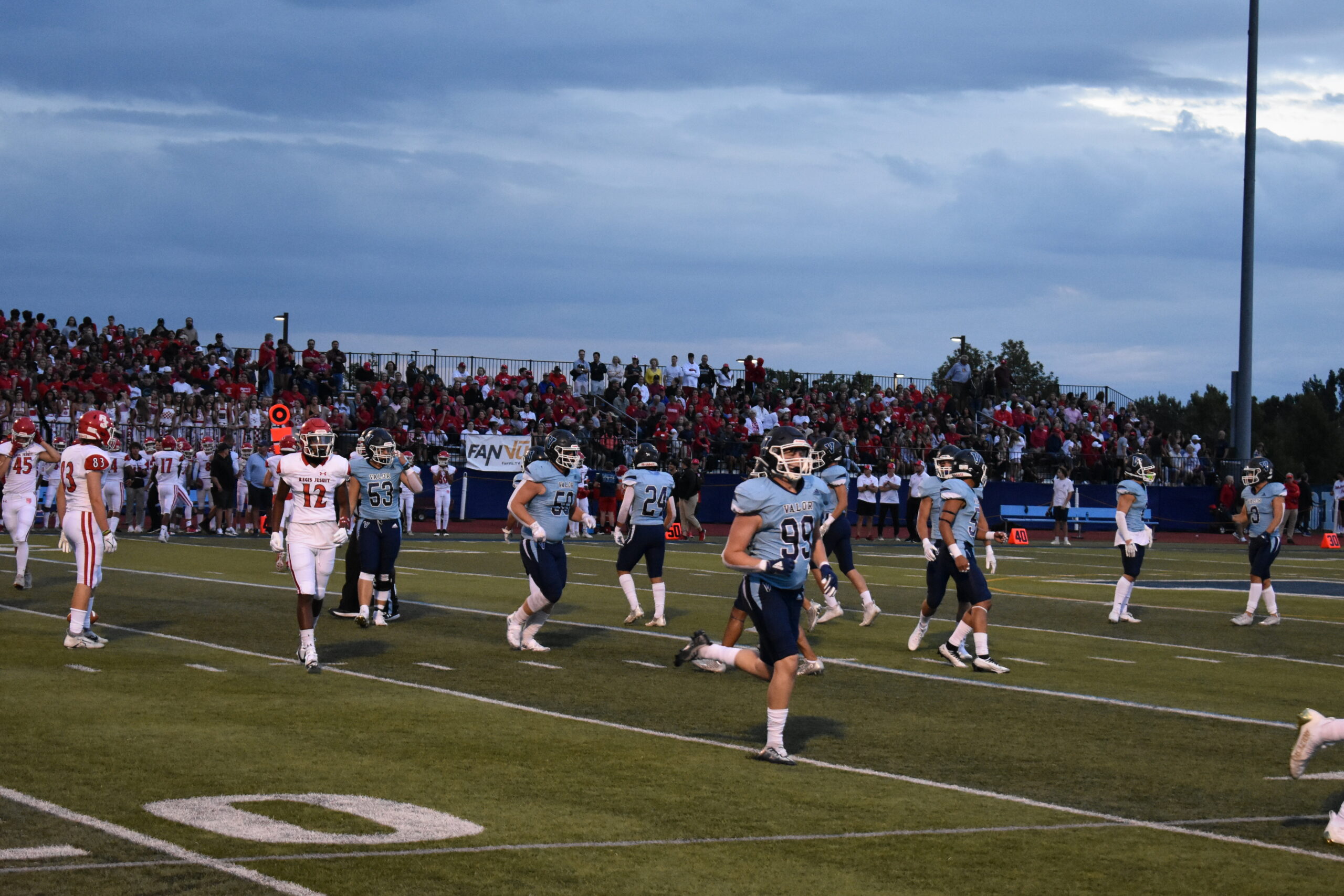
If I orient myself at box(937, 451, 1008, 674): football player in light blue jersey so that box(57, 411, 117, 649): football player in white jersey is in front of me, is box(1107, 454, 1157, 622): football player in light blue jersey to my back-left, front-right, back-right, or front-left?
back-right

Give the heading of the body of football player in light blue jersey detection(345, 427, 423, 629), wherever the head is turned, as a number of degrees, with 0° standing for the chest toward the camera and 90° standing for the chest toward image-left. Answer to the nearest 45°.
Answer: approximately 0°

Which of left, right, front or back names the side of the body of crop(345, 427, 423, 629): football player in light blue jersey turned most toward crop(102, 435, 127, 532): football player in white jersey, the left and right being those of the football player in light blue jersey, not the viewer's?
back

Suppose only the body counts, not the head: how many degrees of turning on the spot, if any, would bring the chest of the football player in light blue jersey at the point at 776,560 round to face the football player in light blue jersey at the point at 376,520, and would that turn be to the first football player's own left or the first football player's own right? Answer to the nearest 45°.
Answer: approximately 180°

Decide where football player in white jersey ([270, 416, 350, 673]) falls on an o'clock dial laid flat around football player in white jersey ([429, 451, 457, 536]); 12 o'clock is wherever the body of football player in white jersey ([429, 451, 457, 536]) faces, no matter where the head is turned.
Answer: football player in white jersey ([270, 416, 350, 673]) is roughly at 12 o'clock from football player in white jersey ([429, 451, 457, 536]).

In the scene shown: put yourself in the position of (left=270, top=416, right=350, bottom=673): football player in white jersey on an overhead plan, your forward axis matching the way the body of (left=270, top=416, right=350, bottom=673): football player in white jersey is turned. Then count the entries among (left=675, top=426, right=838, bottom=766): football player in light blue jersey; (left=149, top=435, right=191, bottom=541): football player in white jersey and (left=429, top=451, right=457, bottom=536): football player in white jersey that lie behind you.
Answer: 2
